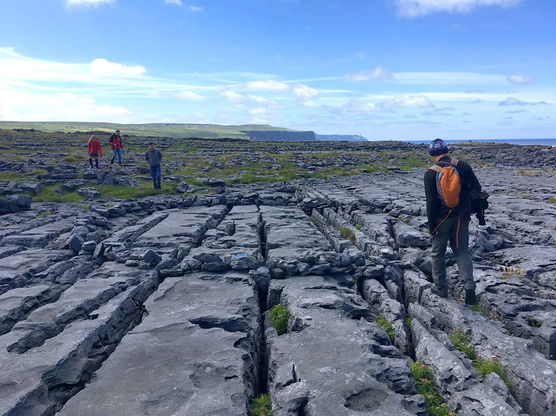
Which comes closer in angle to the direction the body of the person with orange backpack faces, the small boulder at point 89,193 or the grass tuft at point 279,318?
the small boulder

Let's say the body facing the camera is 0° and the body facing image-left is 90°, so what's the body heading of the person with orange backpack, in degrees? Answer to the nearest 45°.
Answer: approximately 180°

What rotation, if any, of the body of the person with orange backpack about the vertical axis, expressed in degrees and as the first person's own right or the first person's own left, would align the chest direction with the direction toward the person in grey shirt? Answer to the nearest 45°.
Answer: approximately 45° to the first person's own left

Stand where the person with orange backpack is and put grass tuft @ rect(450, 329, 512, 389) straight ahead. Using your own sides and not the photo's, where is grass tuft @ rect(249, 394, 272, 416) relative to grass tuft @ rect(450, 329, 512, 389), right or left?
right

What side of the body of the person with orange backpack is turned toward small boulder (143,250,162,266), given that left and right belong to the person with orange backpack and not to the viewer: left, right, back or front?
left

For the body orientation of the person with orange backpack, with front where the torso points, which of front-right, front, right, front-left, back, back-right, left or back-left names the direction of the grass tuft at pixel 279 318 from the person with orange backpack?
back-left

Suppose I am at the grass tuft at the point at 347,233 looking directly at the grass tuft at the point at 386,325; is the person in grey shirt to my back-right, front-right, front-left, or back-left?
back-right

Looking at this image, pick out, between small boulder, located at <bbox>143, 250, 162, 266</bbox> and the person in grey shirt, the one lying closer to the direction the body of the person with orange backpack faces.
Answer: the person in grey shirt

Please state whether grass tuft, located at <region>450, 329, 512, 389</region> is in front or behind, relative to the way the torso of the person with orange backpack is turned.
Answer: behind
